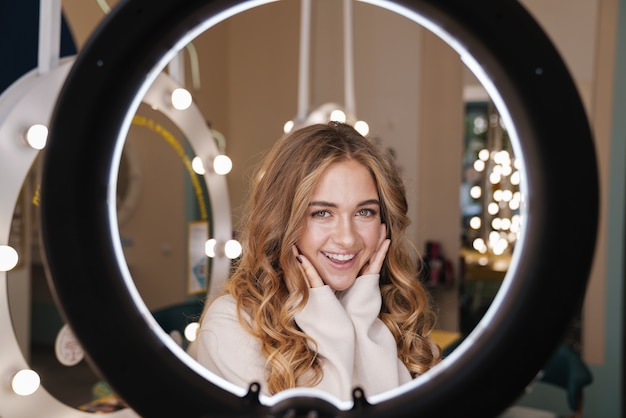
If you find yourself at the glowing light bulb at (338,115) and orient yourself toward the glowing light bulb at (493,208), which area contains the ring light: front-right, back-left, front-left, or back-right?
back-right

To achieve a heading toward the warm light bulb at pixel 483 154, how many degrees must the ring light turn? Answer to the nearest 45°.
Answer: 0° — it already faces it

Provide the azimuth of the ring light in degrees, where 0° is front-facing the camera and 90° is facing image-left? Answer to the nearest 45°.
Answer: approximately 180°

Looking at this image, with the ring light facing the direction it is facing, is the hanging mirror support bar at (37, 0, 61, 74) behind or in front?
in front

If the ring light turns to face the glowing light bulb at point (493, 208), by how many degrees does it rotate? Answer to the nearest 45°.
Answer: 0° — it already faces it

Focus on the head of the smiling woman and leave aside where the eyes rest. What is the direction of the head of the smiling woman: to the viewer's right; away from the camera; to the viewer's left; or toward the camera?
toward the camera

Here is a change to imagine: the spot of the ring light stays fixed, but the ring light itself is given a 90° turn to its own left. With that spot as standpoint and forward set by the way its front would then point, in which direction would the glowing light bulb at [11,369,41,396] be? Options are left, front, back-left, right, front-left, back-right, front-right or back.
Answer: front-right

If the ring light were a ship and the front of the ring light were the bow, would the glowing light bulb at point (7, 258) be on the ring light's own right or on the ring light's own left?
on the ring light's own left

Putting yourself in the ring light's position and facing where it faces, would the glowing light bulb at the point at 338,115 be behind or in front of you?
in front

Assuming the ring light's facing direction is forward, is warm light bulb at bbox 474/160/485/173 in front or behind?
in front
